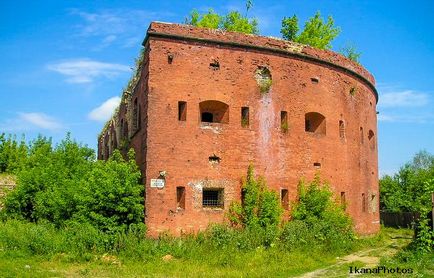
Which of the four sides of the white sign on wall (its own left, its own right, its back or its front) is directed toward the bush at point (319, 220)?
left

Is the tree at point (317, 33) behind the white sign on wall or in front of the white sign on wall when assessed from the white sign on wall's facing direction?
behind

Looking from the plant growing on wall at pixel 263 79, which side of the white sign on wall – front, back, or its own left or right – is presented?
left

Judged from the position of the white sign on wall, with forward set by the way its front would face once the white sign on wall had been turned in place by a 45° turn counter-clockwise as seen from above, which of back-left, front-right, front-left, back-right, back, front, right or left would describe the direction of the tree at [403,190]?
left

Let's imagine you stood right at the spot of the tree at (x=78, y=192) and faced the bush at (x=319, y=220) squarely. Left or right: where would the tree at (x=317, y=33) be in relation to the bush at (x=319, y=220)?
left

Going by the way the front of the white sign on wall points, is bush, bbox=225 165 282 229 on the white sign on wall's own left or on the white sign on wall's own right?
on the white sign on wall's own left

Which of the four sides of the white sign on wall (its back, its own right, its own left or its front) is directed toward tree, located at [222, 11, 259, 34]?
back

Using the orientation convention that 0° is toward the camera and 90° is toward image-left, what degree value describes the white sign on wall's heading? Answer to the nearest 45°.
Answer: approximately 0°
